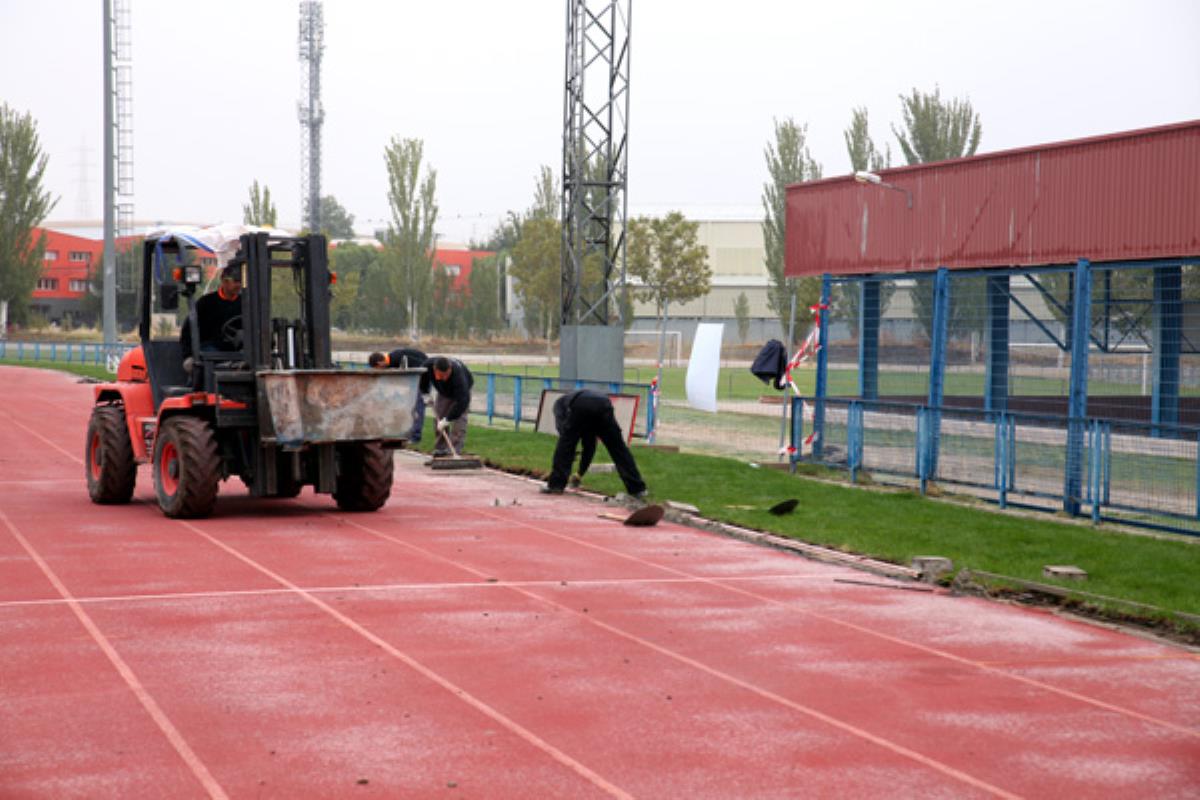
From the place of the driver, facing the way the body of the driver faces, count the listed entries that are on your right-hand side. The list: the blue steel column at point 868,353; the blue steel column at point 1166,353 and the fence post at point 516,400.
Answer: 0

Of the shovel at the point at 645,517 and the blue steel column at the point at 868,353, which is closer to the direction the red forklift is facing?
the shovel

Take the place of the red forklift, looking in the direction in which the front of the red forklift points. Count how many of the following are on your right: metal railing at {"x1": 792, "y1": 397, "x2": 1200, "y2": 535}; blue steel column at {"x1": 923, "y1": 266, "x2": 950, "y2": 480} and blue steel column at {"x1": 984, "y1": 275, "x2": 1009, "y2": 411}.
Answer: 0

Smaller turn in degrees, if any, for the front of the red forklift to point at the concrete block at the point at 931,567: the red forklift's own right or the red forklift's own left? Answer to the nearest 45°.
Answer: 0° — it already faces it

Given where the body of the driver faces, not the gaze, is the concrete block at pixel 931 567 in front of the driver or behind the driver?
in front

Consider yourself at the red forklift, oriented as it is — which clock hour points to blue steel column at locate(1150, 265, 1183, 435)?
The blue steel column is roughly at 10 o'clock from the red forklift.

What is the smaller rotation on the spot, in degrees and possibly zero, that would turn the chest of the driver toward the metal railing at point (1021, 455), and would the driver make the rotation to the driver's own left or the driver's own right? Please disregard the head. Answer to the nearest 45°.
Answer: approximately 45° to the driver's own left

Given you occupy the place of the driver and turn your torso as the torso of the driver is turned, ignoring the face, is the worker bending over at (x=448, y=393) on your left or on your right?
on your left

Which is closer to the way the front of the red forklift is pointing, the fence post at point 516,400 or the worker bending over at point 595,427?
the worker bending over

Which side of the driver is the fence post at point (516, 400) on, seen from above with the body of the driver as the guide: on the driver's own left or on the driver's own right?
on the driver's own left

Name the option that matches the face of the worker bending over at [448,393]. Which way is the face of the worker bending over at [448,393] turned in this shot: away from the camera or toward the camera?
toward the camera
